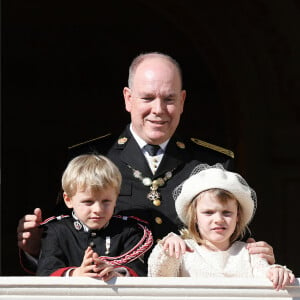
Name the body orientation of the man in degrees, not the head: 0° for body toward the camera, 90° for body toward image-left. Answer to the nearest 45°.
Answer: approximately 0°

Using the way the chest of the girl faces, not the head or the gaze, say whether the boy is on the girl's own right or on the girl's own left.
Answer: on the girl's own right

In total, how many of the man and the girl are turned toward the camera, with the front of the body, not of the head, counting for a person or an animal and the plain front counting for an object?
2

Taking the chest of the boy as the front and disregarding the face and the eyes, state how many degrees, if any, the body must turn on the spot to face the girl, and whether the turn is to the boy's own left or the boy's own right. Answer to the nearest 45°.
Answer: approximately 90° to the boy's own left

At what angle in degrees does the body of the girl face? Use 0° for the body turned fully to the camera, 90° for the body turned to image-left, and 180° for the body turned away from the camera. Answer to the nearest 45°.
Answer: approximately 0°
